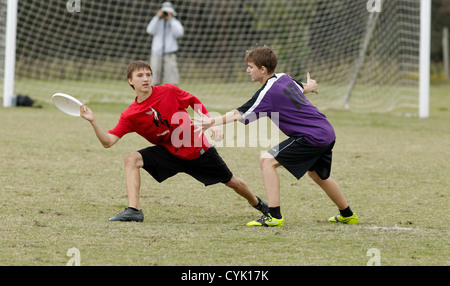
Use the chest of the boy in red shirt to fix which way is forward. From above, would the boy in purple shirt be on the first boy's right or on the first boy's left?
on the first boy's left

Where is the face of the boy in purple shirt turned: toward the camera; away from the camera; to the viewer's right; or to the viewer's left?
to the viewer's left

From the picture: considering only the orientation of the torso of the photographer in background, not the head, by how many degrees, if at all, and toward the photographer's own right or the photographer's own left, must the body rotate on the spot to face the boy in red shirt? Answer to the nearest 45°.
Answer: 0° — they already face them

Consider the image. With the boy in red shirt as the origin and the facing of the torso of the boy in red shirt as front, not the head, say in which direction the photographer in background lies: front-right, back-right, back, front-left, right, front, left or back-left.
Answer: back

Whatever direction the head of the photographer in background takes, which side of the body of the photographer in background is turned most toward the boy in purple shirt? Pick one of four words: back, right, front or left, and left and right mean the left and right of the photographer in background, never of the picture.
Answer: front

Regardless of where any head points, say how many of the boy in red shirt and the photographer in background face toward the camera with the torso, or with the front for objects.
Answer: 2

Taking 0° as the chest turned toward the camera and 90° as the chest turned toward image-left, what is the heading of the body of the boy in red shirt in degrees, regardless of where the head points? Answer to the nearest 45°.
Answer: approximately 0°

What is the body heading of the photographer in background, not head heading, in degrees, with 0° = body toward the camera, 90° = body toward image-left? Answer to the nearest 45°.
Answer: approximately 0°

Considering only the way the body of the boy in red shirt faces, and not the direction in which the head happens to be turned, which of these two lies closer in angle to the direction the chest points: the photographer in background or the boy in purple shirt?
the boy in purple shirt
